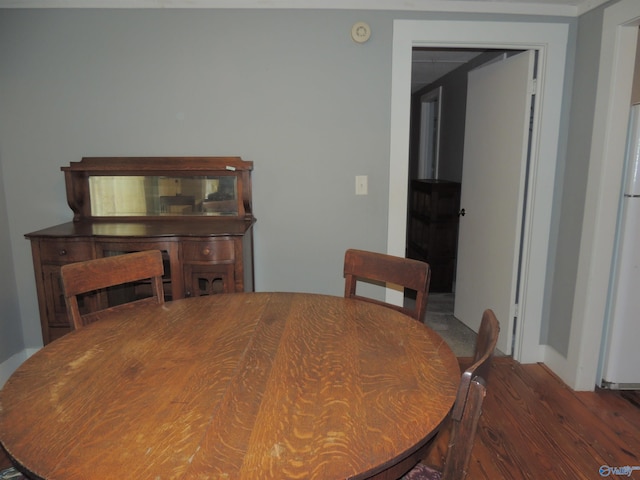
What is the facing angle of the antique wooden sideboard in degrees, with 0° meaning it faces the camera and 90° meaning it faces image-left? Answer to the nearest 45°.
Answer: approximately 0°

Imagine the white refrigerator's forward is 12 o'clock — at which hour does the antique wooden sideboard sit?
The antique wooden sideboard is roughly at 2 o'clock from the white refrigerator.

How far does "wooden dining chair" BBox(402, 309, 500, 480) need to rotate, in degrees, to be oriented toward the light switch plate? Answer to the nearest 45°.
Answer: approximately 90° to its right

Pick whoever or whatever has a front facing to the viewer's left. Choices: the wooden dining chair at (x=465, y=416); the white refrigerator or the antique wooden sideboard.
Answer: the wooden dining chair

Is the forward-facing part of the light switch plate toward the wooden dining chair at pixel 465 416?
yes

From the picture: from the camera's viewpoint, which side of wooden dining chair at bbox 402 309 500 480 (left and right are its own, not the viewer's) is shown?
left

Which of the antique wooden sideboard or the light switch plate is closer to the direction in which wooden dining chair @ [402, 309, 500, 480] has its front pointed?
the antique wooden sideboard

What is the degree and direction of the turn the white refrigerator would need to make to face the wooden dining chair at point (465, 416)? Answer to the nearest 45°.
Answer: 0° — it already faces it

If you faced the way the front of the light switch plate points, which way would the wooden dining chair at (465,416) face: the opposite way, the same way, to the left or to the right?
to the right

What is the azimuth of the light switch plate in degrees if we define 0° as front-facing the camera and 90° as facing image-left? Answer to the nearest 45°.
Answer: approximately 0°
